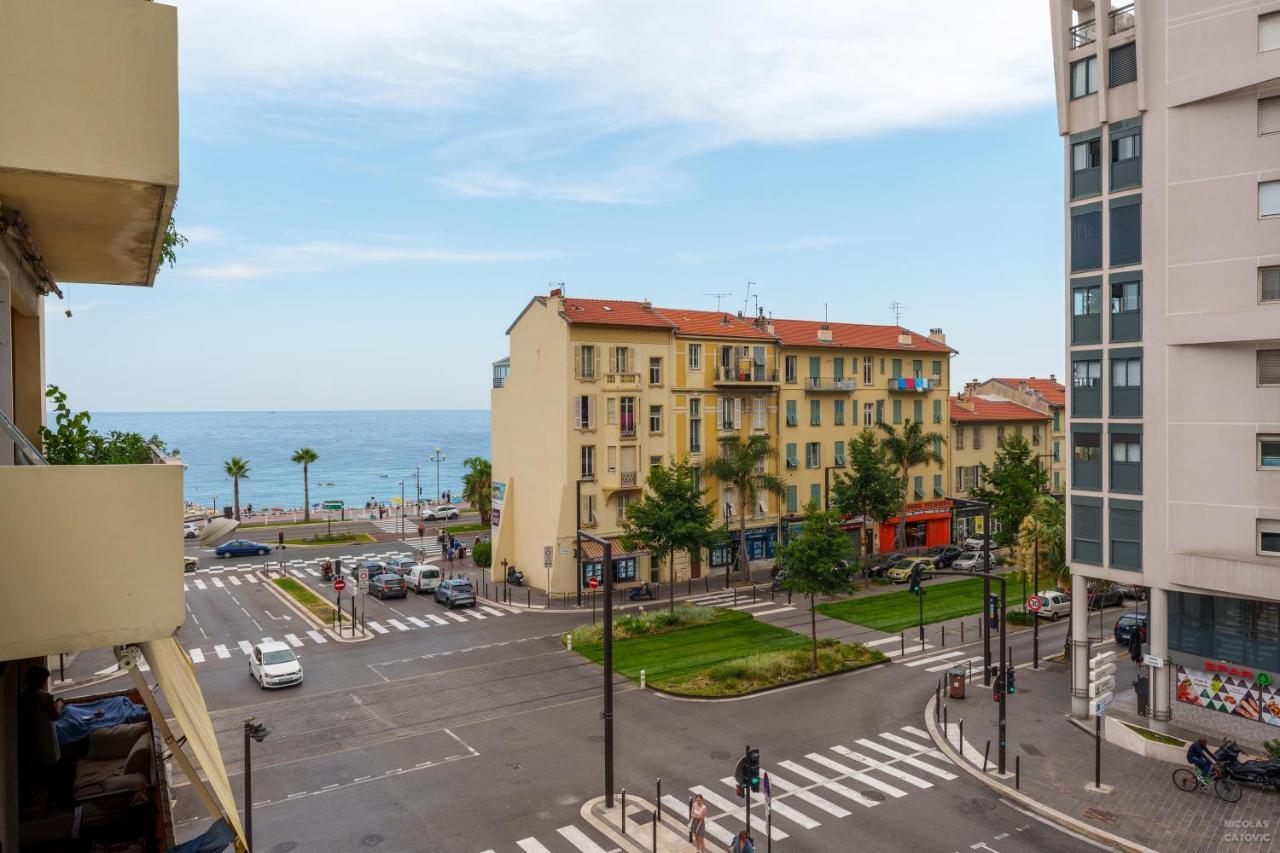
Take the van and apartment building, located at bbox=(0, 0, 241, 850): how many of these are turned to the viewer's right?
1

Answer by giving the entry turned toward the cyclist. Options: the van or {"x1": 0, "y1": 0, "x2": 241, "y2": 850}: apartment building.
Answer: the apartment building

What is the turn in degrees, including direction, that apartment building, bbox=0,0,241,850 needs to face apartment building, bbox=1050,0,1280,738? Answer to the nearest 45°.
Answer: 0° — it already faces it

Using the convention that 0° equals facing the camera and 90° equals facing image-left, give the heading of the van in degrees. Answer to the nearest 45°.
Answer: approximately 135°

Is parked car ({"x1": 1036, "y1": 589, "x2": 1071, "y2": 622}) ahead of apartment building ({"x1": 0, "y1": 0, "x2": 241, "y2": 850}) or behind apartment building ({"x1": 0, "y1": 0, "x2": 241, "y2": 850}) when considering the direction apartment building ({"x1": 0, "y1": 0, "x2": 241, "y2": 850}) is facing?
ahead

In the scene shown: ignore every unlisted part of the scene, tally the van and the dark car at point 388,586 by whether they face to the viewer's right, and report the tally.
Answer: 0

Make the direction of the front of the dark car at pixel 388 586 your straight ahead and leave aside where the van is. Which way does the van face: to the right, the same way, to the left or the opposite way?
the same way

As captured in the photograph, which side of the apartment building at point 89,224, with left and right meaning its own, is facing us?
right

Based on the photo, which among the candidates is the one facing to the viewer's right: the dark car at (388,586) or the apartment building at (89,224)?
the apartment building

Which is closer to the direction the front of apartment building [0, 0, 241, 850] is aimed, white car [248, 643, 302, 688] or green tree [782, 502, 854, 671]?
the green tree

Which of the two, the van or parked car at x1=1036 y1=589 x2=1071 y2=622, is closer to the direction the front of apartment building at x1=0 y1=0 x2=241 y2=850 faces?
the parked car

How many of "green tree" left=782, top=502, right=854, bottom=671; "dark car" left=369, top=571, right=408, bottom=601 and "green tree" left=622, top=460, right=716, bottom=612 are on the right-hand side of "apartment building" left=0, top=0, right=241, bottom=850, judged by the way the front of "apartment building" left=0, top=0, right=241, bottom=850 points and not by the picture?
0
